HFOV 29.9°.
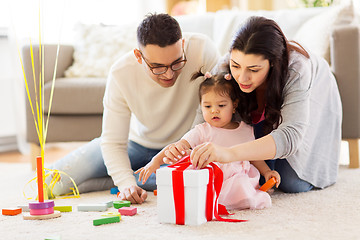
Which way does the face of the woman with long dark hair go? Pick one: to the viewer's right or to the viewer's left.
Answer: to the viewer's left

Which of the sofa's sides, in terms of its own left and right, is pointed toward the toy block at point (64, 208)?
front

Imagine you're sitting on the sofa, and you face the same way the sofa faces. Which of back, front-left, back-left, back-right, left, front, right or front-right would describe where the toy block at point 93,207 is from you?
front

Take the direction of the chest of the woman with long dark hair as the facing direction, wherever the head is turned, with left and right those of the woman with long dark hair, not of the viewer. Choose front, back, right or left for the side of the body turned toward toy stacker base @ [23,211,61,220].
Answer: front

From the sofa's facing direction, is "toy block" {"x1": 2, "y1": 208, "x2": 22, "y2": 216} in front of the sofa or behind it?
in front

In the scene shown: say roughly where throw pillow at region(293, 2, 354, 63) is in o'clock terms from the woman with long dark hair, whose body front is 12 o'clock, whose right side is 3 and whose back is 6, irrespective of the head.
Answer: The throw pillow is roughly at 5 o'clock from the woman with long dark hair.

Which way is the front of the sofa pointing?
toward the camera

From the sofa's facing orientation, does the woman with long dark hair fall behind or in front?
in front

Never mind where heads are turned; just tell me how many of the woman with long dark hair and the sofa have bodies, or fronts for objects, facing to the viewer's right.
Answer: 0

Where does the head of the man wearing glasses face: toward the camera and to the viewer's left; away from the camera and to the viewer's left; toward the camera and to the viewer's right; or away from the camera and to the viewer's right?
toward the camera and to the viewer's right

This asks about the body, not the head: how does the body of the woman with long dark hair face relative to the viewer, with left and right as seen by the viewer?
facing the viewer and to the left of the viewer

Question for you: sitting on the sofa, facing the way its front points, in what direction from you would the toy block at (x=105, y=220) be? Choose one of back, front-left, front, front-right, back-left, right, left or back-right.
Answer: front
